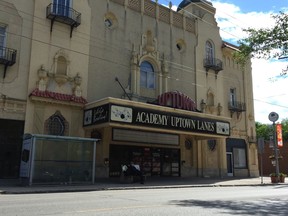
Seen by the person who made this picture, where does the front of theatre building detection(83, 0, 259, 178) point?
facing the viewer and to the right of the viewer

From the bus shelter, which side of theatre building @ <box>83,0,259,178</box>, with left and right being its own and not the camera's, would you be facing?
right
